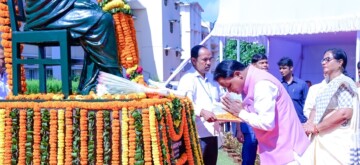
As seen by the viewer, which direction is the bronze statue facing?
to the viewer's right

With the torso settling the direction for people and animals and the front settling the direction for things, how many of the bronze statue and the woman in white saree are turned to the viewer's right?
1

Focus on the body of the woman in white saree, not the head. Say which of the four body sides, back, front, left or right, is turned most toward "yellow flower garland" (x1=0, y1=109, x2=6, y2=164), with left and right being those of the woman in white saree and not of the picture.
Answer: front

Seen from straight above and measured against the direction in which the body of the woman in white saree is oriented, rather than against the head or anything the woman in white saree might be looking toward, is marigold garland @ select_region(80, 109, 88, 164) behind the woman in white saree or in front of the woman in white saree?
in front

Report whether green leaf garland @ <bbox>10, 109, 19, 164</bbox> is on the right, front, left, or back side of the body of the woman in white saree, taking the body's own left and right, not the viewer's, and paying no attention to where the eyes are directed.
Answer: front

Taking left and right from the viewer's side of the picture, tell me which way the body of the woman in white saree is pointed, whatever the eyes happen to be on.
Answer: facing the viewer and to the left of the viewer
